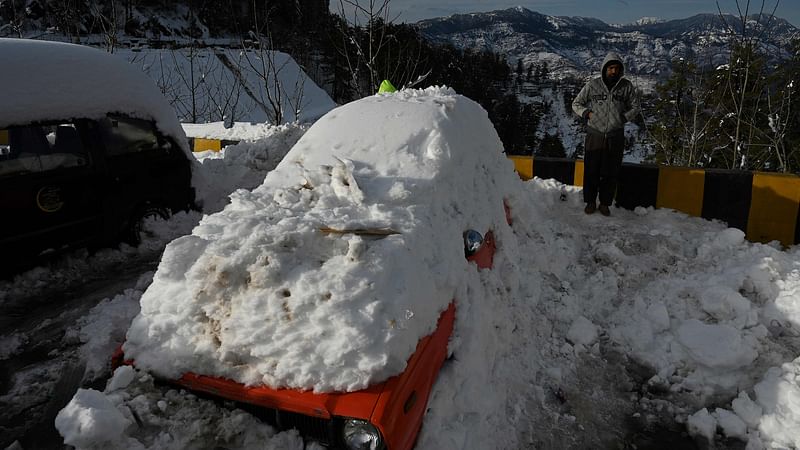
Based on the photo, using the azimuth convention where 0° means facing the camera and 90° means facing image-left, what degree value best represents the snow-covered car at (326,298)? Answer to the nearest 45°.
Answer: approximately 45°

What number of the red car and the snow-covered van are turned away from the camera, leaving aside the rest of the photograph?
0

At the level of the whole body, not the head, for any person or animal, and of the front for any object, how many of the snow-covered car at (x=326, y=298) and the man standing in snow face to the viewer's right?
0

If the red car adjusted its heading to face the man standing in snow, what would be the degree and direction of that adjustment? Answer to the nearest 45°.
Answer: approximately 180°

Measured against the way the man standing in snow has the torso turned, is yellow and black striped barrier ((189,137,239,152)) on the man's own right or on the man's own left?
on the man's own right

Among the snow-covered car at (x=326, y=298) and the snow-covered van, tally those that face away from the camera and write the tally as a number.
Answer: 0

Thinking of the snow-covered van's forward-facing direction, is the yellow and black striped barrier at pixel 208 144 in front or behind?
behind
